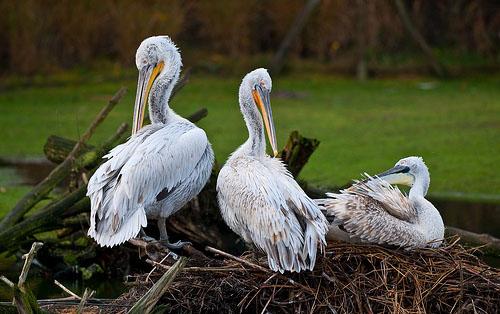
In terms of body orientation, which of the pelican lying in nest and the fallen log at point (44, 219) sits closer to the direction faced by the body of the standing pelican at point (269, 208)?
the fallen log

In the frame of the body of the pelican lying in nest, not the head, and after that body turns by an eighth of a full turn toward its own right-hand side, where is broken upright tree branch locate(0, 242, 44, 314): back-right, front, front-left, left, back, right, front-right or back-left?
right

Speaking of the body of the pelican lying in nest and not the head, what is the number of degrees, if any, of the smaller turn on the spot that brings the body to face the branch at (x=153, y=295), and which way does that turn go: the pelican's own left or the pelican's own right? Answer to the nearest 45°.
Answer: approximately 135° to the pelican's own right

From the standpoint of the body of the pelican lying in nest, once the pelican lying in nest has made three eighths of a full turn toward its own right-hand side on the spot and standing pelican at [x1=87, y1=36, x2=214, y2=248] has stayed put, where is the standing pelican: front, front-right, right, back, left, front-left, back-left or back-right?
front-right

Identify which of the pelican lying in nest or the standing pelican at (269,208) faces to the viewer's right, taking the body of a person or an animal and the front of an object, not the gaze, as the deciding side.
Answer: the pelican lying in nest

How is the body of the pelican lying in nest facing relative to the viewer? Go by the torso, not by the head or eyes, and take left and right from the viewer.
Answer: facing to the right of the viewer

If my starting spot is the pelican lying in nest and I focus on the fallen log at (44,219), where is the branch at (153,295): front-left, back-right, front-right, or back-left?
front-left

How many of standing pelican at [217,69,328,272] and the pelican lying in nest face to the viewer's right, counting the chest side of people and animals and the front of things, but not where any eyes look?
1
